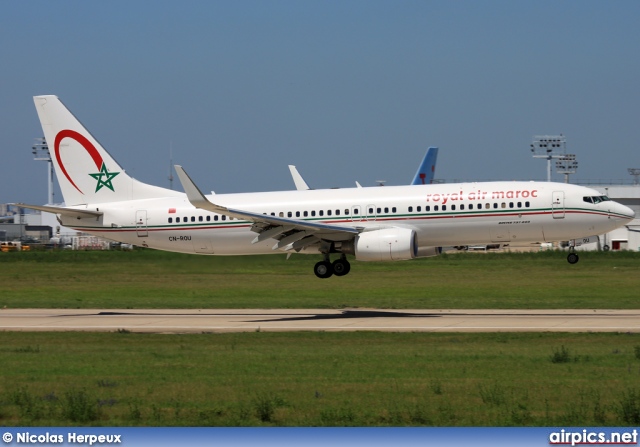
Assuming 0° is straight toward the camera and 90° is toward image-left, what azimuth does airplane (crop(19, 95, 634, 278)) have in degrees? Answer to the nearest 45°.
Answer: approximately 270°
